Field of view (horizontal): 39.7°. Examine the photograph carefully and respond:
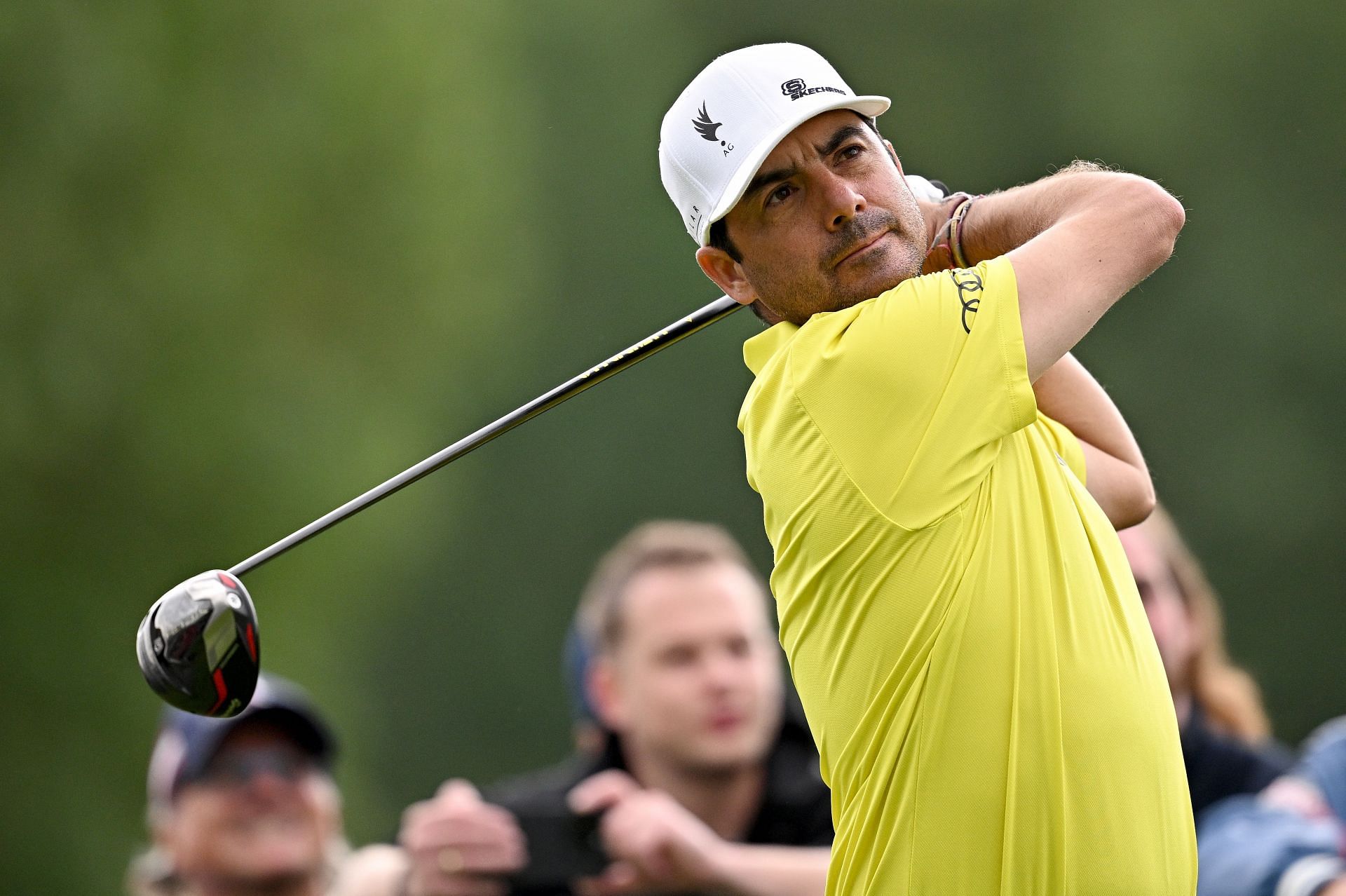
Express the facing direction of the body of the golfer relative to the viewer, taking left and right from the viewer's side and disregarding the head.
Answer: facing to the right of the viewer

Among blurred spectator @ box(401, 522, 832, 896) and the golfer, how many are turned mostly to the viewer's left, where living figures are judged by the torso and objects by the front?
0

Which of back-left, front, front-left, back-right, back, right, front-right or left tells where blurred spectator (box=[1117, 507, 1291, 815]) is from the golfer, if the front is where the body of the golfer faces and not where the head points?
left

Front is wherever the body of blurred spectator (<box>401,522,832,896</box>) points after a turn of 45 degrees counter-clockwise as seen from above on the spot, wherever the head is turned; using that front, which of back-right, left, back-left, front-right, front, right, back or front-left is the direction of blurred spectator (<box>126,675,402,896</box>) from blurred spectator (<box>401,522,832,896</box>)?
back

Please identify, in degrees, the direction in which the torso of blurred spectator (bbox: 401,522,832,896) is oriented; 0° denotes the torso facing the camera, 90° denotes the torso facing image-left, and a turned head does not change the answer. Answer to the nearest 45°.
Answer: approximately 315°

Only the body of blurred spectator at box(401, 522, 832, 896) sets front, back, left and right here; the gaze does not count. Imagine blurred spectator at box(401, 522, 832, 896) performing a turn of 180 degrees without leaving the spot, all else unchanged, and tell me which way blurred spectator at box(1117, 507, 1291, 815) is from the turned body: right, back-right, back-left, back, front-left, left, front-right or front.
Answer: back-right
